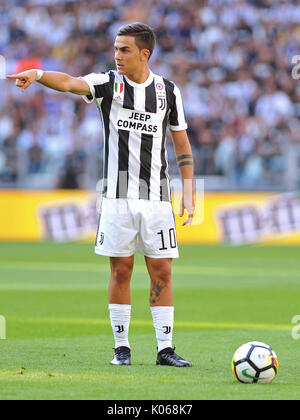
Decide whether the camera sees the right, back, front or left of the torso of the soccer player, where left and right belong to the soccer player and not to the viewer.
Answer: front
